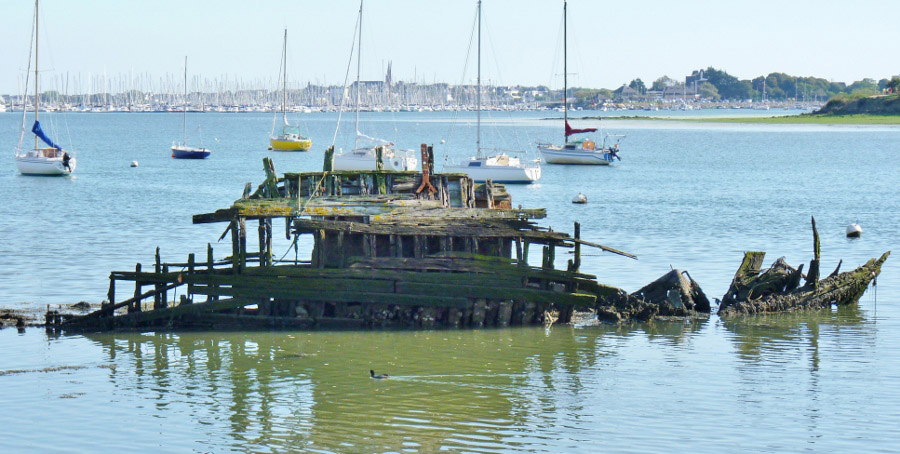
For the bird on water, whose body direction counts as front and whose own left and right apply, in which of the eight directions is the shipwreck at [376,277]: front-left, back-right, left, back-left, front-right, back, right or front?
right

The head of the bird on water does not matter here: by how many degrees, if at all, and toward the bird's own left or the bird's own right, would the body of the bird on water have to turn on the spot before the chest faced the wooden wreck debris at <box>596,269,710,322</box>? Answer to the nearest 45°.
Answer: approximately 135° to the bird's own right

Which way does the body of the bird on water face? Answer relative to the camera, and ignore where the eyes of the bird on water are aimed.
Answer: to the viewer's left

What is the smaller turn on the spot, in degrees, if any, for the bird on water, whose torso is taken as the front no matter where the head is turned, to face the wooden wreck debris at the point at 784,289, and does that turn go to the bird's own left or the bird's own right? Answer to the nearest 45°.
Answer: approximately 135° to the bird's own right
